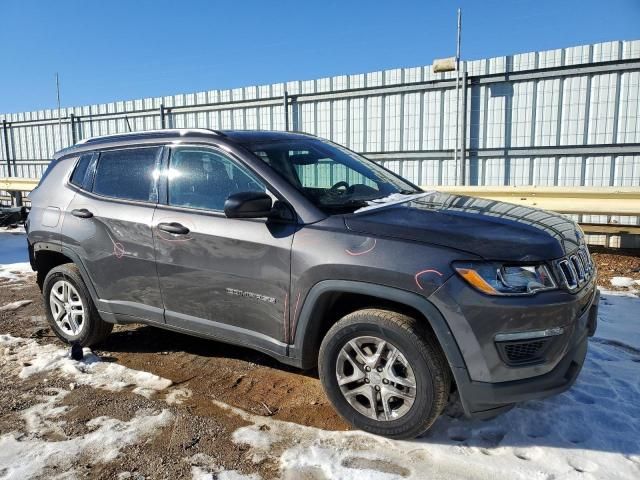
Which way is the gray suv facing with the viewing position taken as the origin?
facing the viewer and to the right of the viewer
